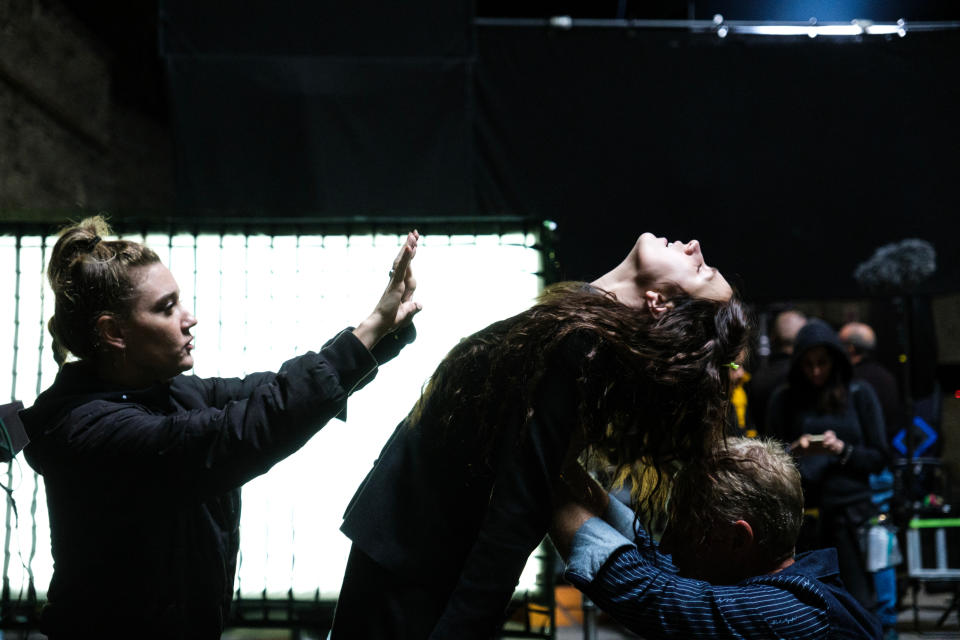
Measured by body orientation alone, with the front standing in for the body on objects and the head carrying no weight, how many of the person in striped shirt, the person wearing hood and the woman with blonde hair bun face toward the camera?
1

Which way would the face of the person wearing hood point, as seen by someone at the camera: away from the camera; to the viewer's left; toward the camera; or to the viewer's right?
toward the camera

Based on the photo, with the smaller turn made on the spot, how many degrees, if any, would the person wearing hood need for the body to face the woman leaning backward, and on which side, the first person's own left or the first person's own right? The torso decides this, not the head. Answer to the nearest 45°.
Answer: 0° — they already face them

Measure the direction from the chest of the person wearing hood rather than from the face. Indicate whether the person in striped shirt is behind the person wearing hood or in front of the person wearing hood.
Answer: in front

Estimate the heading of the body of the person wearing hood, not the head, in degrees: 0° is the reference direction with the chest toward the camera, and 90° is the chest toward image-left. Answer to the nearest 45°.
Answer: approximately 0°

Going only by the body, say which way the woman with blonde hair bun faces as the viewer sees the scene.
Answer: to the viewer's right

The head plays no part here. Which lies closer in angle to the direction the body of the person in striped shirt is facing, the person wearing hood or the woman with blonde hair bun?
the woman with blonde hair bun

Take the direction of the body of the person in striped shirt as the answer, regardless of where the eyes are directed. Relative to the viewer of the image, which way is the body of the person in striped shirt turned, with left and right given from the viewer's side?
facing to the left of the viewer

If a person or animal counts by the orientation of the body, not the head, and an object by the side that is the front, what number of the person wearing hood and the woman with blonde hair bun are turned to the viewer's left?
0

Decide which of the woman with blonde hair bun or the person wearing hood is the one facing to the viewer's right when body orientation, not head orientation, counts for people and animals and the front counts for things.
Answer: the woman with blonde hair bun

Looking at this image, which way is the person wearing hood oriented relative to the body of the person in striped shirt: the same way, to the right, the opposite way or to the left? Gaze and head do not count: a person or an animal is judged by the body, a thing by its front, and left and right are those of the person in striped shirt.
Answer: to the left

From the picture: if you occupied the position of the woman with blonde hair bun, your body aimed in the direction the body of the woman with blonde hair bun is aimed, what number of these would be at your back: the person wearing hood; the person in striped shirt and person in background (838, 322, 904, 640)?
0

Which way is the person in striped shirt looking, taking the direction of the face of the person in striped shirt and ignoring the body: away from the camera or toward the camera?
away from the camera
